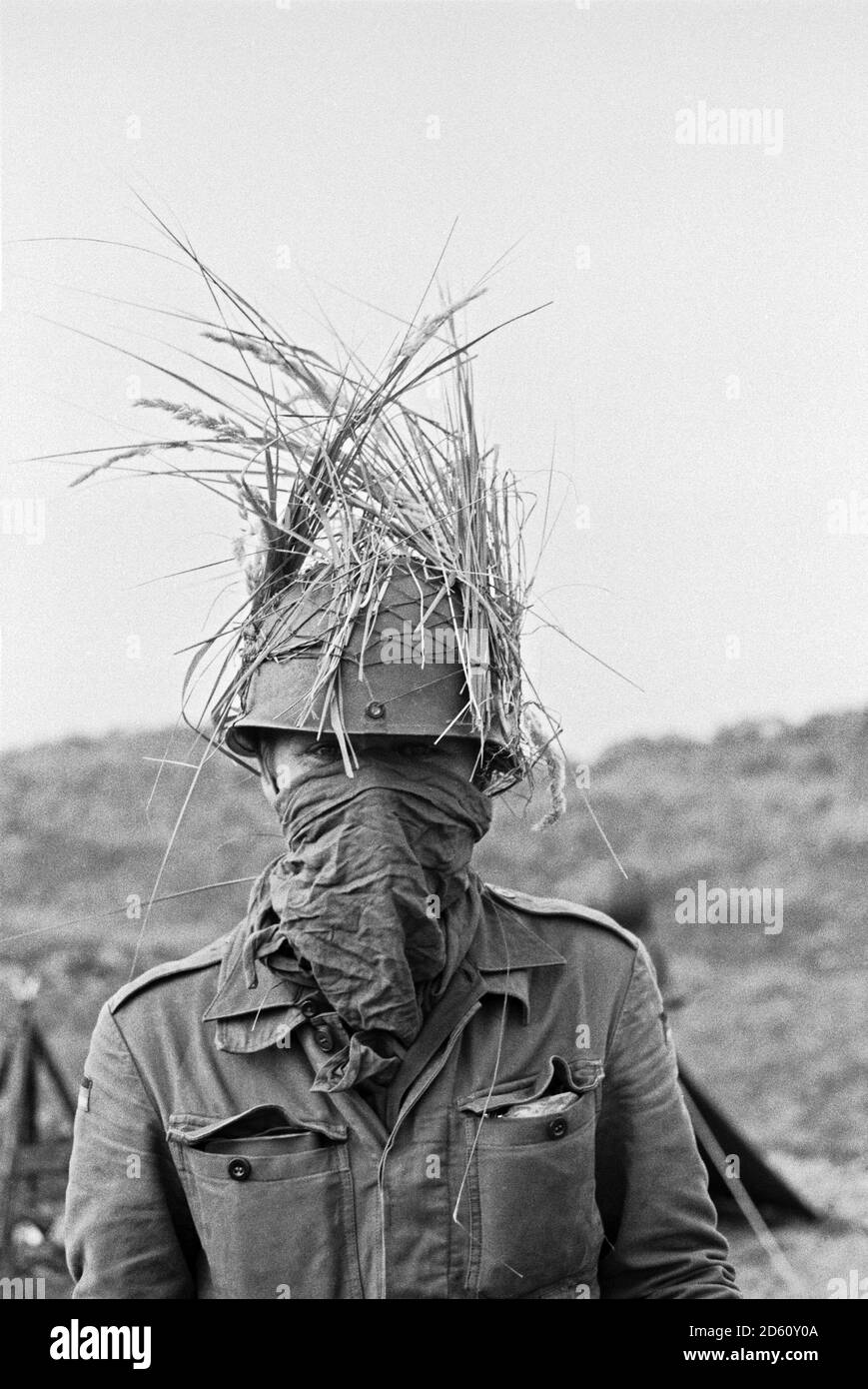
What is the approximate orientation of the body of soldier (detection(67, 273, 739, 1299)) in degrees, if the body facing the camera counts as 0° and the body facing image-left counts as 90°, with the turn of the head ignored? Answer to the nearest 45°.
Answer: approximately 0°
